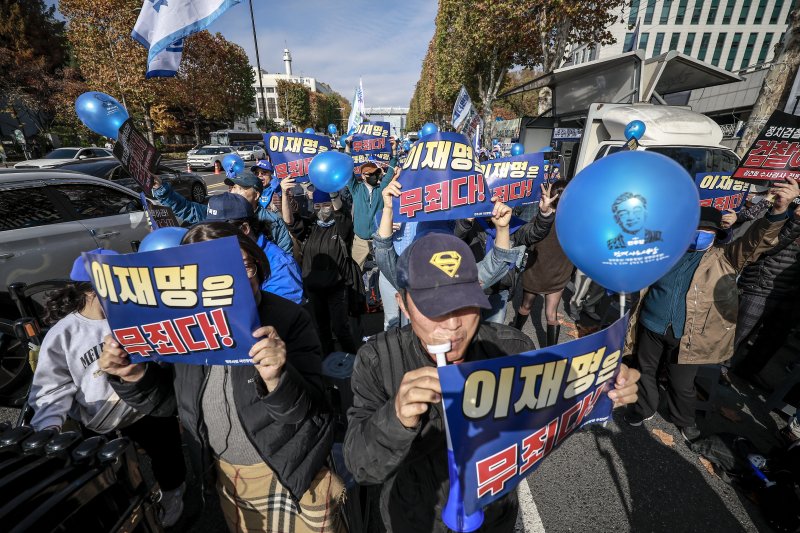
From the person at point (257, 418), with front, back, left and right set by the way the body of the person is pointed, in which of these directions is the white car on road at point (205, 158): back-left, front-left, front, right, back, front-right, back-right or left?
back-right

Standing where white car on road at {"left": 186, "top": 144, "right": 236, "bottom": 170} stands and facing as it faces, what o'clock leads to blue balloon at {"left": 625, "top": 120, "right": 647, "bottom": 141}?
The blue balloon is roughly at 10 o'clock from the white car on road.

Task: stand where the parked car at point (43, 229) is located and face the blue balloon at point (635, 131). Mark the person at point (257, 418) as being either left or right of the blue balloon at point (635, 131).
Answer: right

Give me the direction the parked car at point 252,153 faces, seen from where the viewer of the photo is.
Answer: facing the viewer and to the left of the viewer

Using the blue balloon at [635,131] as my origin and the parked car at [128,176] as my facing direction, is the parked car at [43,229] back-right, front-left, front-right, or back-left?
front-left

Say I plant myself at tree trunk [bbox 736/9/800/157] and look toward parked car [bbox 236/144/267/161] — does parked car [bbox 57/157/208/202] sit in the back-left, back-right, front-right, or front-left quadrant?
front-left

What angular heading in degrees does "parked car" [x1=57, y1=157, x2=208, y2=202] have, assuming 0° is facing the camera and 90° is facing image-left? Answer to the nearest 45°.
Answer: approximately 45°

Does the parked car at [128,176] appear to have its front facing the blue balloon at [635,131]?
no

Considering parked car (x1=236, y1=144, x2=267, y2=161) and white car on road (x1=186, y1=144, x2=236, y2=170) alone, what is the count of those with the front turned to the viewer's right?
0

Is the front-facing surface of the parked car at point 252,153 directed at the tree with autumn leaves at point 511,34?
no

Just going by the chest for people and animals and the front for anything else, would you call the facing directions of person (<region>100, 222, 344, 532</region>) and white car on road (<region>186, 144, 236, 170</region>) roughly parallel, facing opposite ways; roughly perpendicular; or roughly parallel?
roughly parallel

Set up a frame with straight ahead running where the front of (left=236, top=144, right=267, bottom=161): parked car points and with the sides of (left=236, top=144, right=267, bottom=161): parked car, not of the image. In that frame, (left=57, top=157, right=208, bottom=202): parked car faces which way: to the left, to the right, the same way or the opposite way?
the same way

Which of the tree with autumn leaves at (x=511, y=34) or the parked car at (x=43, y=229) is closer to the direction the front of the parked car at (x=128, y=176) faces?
the parked car

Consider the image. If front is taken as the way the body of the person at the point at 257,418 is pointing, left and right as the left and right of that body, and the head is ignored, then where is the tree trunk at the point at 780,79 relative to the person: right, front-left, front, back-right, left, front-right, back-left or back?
back-left

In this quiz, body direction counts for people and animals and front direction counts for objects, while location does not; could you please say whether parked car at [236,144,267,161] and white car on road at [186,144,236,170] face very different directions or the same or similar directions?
same or similar directions

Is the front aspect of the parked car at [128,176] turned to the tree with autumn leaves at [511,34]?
no

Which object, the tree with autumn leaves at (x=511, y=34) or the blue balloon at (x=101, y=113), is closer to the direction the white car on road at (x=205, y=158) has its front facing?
the blue balloon

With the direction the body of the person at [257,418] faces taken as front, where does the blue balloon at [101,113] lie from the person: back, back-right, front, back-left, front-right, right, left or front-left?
back-right
